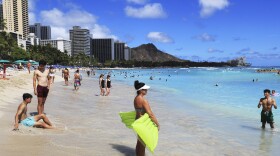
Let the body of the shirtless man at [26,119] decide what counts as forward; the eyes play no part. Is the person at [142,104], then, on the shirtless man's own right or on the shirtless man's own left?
on the shirtless man's own right

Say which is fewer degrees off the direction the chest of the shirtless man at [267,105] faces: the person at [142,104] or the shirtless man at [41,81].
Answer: the person

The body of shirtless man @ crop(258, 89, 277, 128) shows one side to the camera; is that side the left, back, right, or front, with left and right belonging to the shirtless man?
front

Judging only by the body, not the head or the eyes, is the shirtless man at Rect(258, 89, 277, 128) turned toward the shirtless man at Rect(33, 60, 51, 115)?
no

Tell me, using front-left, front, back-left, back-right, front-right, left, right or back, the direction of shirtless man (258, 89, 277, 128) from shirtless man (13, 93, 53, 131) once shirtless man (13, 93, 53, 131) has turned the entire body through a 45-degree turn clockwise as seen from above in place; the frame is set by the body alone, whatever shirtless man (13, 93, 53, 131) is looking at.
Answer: front-left

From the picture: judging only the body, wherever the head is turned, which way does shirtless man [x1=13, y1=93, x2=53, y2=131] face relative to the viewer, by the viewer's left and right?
facing to the right of the viewer

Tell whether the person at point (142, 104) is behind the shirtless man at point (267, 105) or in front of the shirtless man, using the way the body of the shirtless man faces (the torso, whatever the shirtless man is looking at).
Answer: in front
